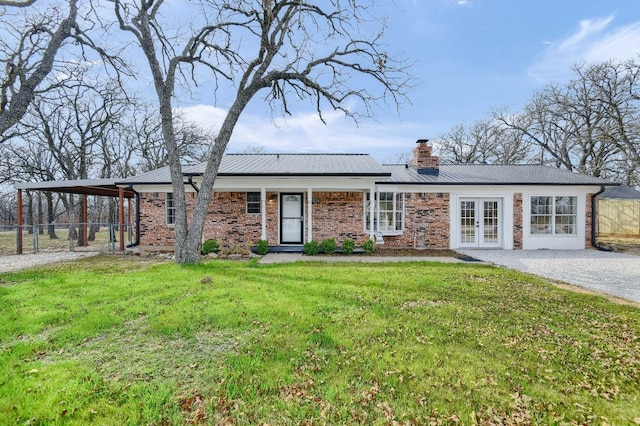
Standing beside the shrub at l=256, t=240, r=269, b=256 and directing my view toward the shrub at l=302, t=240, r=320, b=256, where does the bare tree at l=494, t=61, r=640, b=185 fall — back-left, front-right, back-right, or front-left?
front-left

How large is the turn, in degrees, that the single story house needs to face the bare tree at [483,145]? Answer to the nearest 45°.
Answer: approximately 135° to its left

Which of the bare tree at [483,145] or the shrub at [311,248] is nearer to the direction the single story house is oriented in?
the shrub

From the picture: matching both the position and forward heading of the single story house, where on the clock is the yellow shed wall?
The yellow shed wall is roughly at 8 o'clock from the single story house.

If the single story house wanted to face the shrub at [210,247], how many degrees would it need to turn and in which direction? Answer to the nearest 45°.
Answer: approximately 90° to its right

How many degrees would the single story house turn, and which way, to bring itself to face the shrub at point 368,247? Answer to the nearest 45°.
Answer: approximately 45° to its right

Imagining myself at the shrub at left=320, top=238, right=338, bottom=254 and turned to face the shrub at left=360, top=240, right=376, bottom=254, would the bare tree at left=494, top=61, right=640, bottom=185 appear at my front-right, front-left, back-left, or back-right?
front-left

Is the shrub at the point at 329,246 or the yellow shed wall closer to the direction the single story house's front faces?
the shrub

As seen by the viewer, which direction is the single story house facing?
toward the camera

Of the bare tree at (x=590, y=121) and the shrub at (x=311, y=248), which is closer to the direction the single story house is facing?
the shrub
